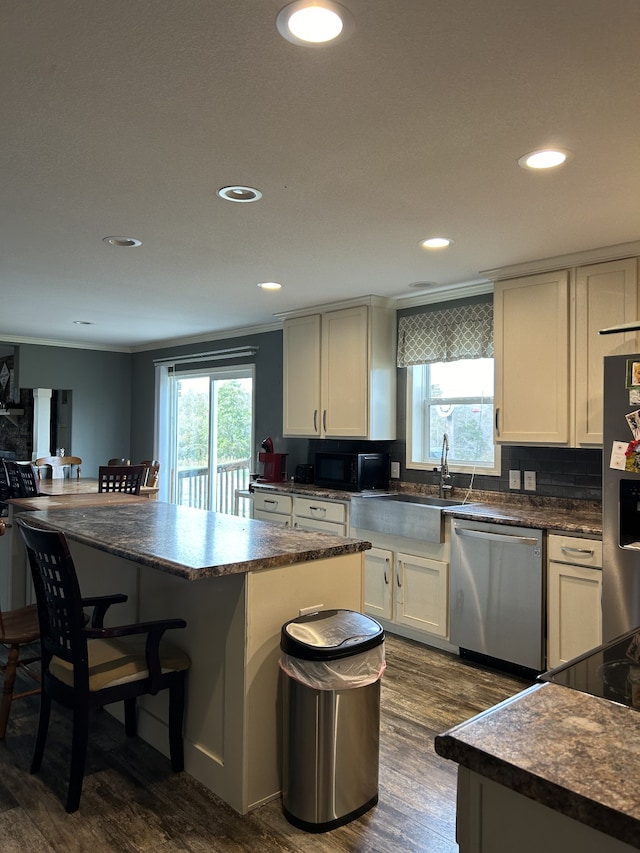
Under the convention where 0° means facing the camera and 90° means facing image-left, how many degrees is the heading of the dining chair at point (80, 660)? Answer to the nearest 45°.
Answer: approximately 225°

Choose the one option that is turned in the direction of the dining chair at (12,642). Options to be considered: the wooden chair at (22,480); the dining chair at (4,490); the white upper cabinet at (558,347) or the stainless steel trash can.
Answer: the white upper cabinet

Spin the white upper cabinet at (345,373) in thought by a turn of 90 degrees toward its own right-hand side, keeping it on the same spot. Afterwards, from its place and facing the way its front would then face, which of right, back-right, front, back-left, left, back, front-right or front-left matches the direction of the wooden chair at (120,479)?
front-left

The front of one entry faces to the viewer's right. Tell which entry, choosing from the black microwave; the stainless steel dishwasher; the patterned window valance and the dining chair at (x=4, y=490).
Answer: the dining chair

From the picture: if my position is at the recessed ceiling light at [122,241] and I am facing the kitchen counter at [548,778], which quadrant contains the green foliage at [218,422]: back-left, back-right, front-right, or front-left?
back-left

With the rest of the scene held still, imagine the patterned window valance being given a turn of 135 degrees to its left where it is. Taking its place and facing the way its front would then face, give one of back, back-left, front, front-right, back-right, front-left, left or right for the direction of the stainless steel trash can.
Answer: right

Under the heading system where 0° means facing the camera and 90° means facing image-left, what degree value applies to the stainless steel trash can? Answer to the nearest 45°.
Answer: approximately 315°

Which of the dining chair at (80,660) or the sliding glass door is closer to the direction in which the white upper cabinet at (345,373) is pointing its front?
the dining chair

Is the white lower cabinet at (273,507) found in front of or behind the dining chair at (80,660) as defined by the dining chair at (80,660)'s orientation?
in front

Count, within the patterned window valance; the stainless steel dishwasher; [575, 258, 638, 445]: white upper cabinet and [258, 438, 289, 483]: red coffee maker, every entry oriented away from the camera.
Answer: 0

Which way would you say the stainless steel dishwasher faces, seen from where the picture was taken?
facing the viewer and to the left of the viewer

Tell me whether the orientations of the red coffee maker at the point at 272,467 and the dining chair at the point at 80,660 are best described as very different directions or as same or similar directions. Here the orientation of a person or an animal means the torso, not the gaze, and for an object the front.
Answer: very different directions

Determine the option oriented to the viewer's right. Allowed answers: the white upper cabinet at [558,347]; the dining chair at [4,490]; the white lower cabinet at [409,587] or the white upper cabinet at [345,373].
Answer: the dining chair

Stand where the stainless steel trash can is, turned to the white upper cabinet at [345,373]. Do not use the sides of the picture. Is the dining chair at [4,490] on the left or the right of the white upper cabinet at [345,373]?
left

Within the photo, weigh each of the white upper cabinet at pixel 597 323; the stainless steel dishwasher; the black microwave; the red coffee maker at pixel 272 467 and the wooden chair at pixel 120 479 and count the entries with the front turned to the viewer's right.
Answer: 0

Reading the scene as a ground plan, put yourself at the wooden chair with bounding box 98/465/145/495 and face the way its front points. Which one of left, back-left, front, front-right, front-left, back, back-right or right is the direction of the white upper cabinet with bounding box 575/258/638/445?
back-right

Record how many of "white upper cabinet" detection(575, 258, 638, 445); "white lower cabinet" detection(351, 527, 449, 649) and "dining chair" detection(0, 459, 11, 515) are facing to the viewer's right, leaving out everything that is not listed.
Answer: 1

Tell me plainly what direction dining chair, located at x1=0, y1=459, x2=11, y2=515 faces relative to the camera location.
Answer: facing to the right of the viewer

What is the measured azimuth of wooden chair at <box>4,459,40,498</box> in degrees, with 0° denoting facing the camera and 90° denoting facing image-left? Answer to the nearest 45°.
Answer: approximately 225°

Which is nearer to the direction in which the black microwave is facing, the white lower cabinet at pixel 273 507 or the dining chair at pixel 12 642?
the dining chair

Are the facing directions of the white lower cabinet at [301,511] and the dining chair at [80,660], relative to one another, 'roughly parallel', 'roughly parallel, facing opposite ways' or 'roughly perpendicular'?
roughly parallel, facing opposite ways

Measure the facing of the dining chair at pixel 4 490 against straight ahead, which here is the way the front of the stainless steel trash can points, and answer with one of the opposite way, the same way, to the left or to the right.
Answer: to the left
